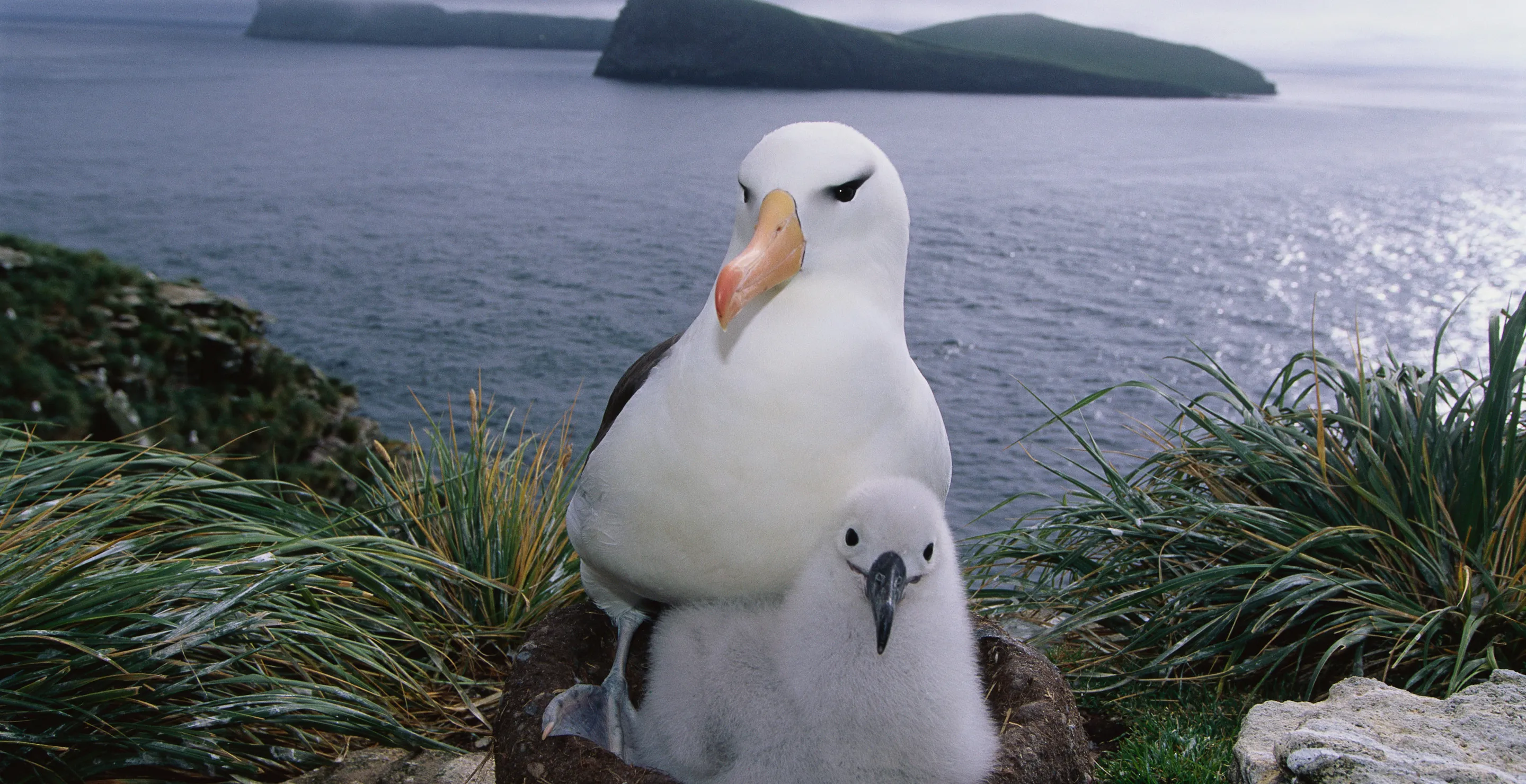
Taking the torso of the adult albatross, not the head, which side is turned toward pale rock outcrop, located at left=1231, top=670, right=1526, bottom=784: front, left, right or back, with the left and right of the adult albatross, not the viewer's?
left

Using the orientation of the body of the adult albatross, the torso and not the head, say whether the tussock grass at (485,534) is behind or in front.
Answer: behind

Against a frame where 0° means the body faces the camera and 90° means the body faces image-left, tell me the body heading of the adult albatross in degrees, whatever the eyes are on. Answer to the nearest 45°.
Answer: approximately 0°

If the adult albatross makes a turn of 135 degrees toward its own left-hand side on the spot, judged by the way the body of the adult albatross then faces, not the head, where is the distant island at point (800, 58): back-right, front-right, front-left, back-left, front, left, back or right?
front-left

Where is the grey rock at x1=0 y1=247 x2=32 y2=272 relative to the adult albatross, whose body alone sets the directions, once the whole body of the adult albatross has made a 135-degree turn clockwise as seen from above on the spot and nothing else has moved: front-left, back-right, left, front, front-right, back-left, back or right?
front

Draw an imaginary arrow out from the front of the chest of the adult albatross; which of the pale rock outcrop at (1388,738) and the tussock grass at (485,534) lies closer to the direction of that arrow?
the pale rock outcrop
